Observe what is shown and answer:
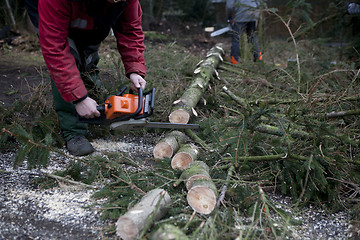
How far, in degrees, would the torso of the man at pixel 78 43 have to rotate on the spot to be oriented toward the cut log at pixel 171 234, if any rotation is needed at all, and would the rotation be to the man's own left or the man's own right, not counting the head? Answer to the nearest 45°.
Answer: approximately 45° to the man's own right

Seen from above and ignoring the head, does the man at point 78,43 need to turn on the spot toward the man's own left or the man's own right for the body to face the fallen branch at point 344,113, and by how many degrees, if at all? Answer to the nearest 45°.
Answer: approximately 45° to the man's own left

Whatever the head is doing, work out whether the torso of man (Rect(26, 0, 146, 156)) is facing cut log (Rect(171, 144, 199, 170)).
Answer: yes

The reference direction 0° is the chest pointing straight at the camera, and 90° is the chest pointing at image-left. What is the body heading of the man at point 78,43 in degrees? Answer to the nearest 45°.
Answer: approximately 315°

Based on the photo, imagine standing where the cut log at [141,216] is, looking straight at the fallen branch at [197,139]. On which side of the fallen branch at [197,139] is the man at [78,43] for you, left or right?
left

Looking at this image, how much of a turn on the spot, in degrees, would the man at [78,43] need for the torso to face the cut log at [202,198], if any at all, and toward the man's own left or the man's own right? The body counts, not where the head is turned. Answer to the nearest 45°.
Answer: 0° — they already face it
